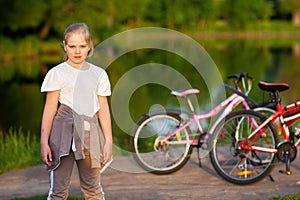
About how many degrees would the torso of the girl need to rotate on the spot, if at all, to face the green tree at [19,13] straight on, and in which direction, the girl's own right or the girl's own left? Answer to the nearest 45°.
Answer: approximately 180°

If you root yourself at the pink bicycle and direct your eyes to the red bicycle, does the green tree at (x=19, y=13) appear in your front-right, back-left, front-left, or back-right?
back-left

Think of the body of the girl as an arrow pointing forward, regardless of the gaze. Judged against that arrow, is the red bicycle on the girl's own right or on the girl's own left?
on the girl's own left

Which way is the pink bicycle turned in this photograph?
to the viewer's right

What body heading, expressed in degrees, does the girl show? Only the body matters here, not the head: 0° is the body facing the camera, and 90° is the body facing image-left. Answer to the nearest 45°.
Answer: approximately 0°

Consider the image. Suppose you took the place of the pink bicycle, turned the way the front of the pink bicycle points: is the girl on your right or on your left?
on your right

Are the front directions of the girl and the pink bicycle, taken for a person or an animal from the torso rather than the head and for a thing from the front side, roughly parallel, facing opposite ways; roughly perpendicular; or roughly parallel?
roughly perpendicular

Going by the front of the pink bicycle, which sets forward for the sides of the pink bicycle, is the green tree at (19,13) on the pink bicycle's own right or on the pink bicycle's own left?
on the pink bicycle's own left
